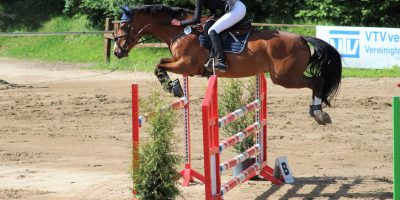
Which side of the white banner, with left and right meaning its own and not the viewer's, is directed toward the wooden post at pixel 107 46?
right

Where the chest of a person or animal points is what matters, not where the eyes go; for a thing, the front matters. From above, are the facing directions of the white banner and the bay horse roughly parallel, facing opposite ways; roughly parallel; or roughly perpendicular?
roughly perpendicular

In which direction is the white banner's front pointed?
toward the camera

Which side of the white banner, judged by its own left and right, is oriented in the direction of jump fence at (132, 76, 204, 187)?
front

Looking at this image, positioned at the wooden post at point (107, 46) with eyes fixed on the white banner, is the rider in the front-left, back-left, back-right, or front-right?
front-right

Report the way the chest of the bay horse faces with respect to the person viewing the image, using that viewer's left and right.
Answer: facing to the left of the viewer

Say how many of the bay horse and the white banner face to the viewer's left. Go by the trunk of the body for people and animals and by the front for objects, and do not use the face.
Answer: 1

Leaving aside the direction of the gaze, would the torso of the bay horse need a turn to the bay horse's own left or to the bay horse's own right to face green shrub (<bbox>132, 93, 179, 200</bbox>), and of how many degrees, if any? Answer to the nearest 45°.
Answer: approximately 45° to the bay horse's own left

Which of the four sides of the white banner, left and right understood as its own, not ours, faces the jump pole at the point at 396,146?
front

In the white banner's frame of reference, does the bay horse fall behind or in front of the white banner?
in front

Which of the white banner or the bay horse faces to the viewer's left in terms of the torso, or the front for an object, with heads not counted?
the bay horse
